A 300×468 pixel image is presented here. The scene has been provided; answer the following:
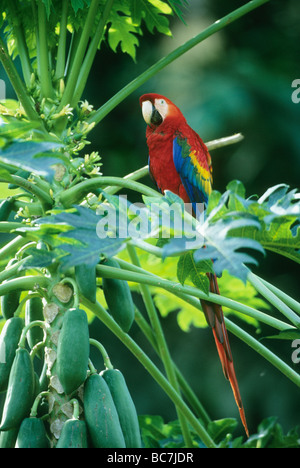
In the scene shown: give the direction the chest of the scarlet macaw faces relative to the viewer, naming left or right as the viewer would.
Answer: facing the viewer and to the left of the viewer

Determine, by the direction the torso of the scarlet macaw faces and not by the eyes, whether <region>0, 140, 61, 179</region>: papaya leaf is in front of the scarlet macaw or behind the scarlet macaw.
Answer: in front

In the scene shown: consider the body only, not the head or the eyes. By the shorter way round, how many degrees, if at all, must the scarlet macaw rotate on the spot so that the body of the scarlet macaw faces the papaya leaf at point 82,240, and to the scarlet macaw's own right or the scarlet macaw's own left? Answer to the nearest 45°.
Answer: approximately 45° to the scarlet macaw's own left
